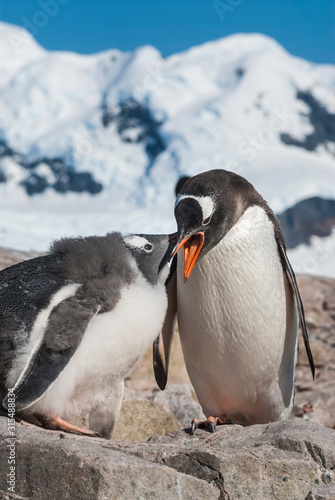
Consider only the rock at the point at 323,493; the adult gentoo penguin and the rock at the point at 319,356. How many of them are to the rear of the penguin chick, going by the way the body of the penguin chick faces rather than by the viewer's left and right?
0

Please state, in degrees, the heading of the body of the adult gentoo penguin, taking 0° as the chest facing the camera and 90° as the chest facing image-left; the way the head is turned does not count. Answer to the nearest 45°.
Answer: approximately 45°

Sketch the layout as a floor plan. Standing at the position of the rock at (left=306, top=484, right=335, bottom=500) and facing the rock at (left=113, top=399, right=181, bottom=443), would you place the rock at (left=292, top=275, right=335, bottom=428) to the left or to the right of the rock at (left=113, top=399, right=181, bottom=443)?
right

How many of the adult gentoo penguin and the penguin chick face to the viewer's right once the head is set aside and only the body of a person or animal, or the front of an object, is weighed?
1

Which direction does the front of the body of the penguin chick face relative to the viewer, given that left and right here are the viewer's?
facing to the right of the viewer

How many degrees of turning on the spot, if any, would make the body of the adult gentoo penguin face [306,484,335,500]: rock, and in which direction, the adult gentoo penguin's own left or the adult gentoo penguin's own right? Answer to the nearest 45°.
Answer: approximately 45° to the adult gentoo penguin's own left
